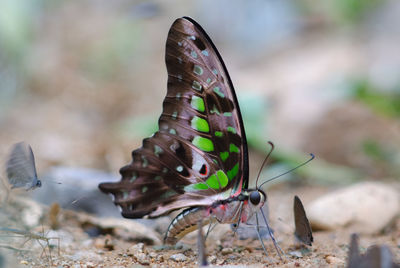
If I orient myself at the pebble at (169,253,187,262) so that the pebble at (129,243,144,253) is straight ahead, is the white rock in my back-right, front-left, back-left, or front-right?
back-right

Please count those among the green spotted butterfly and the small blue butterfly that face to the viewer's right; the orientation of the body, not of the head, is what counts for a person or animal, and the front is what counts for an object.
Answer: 2

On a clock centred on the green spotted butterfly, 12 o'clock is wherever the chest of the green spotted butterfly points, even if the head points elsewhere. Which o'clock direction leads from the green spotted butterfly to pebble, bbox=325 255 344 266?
The pebble is roughly at 12 o'clock from the green spotted butterfly.

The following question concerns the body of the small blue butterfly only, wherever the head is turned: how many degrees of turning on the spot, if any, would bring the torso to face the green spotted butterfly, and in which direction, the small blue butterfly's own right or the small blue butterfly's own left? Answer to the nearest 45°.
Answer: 0° — it already faces it

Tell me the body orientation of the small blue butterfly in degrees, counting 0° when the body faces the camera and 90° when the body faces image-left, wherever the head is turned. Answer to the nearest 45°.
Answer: approximately 270°

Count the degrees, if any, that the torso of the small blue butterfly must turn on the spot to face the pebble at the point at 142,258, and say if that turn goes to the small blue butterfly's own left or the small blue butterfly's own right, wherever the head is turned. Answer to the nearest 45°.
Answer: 0° — it already faces it

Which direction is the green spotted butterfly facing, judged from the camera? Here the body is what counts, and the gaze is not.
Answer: to the viewer's right

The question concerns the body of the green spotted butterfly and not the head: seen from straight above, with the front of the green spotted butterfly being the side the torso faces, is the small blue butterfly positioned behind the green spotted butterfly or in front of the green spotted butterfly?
behind

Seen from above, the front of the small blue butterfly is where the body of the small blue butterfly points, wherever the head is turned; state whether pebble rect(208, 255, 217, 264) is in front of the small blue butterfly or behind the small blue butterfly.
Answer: in front
